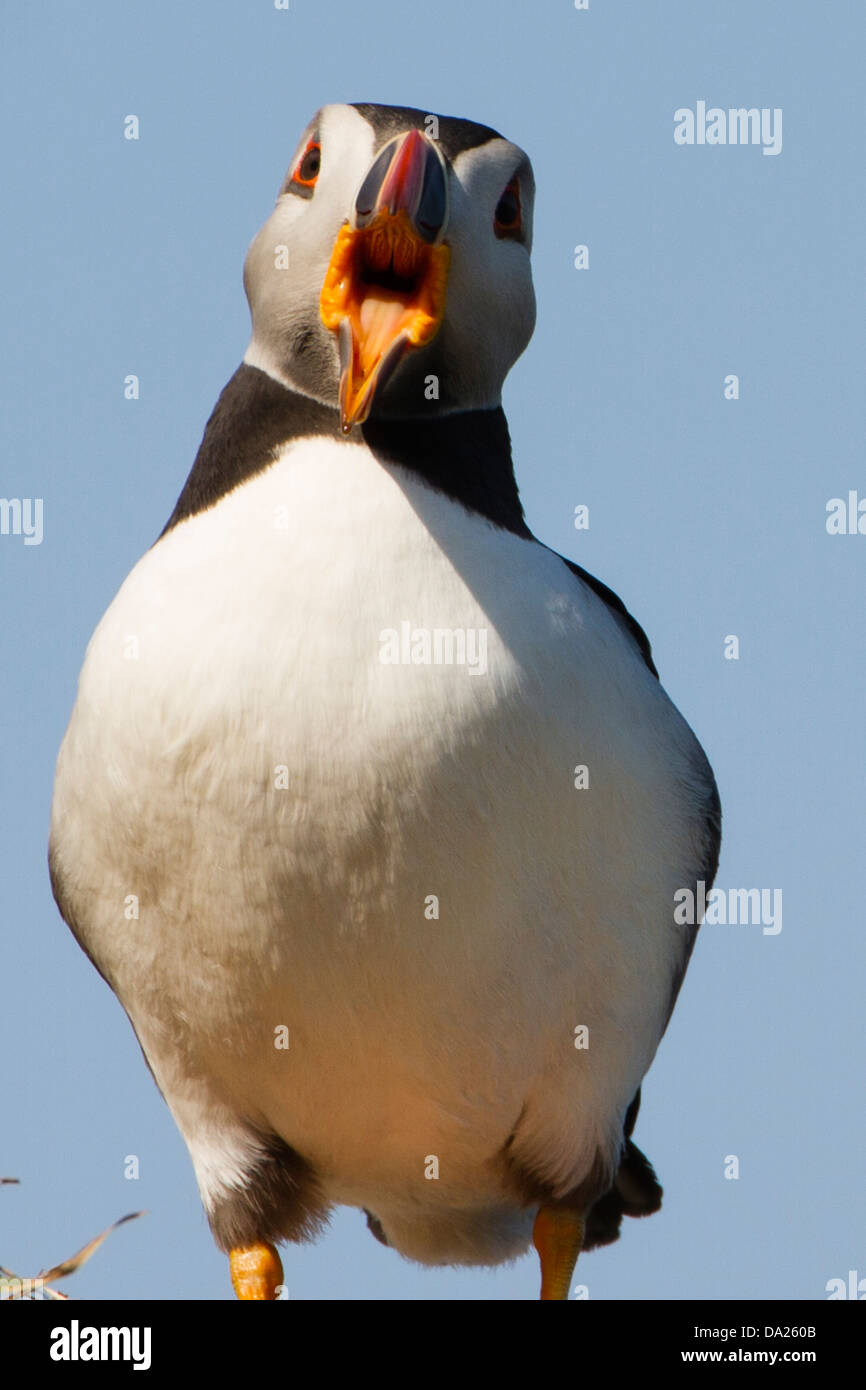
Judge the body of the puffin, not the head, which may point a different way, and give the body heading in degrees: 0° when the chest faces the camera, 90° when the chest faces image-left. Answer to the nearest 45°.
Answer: approximately 0°
